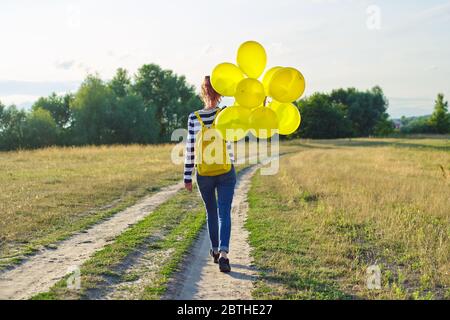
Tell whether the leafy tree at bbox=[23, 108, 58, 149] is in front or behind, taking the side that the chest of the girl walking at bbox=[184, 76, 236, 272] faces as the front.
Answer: in front

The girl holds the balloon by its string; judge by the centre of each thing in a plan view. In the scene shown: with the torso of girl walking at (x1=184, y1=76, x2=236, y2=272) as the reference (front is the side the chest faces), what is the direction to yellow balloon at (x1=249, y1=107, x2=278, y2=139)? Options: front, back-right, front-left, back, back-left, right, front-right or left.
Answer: right

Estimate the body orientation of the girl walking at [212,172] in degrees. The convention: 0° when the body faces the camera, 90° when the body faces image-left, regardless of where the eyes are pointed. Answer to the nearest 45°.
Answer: approximately 180°

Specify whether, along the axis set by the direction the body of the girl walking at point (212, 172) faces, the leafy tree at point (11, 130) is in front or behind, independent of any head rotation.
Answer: in front
